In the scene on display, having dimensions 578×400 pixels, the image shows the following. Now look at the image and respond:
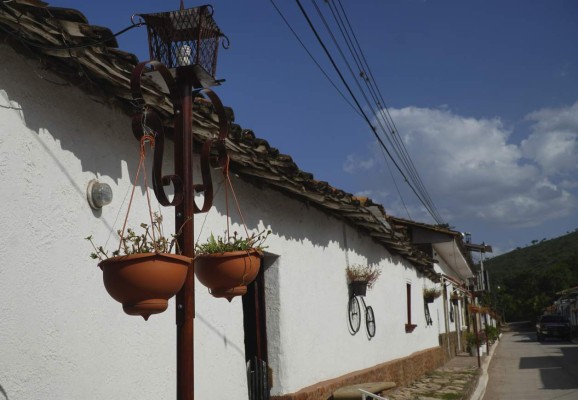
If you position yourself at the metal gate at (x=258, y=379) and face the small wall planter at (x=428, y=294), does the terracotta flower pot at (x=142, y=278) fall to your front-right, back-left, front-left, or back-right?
back-right

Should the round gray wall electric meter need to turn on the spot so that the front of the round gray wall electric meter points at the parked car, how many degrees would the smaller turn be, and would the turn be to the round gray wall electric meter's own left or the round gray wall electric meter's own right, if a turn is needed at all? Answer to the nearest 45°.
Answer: approximately 90° to the round gray wall electric meter's own left

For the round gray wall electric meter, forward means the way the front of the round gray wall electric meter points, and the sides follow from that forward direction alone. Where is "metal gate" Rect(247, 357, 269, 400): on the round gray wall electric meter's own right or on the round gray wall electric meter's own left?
on the round gray wall electric meter's own left

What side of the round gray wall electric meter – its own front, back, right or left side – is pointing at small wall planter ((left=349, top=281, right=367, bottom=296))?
left

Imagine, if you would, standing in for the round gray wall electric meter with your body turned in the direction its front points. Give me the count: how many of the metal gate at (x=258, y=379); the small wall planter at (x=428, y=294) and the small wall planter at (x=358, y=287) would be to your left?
3

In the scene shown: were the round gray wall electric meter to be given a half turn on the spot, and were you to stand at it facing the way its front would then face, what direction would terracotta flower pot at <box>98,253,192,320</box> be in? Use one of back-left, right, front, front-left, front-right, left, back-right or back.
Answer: back-left

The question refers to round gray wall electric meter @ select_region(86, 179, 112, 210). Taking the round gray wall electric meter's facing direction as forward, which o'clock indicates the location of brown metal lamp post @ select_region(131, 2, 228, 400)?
The brown metal lamp post is roughly at 1 o'clock from the round gray wall electric meter.

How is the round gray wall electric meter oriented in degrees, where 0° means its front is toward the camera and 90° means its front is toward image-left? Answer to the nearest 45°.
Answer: approximately 315°

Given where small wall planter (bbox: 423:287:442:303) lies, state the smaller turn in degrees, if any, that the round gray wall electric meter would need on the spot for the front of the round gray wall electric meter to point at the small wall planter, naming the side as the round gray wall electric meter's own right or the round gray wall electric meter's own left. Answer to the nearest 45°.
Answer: approximately 90° to the round gray wall electric meter's own left
